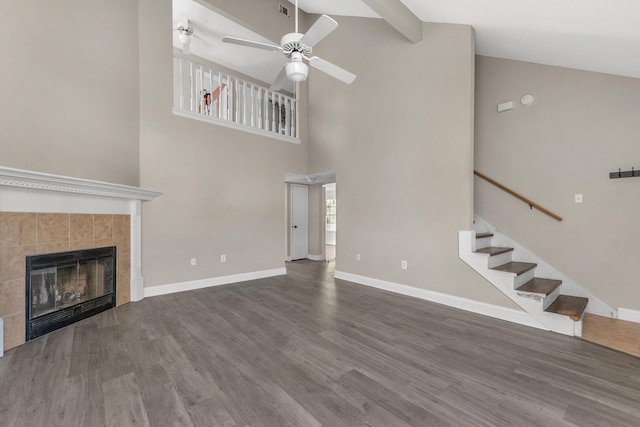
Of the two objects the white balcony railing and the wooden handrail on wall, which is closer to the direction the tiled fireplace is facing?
the wooden handrail on wall

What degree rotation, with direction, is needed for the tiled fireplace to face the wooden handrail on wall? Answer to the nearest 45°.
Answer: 0° — it already faces it

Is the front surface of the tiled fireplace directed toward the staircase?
yes

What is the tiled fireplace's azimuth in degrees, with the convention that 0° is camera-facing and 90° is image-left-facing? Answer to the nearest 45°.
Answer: approximately 315°

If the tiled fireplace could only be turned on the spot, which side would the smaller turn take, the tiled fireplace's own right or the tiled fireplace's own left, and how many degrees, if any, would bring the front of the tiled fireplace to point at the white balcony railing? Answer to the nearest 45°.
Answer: approximately 90° to the tiled fireplace's own left

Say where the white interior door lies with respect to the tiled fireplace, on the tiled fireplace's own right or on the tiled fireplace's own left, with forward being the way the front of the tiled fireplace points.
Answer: on the tiled fireplace's own left
